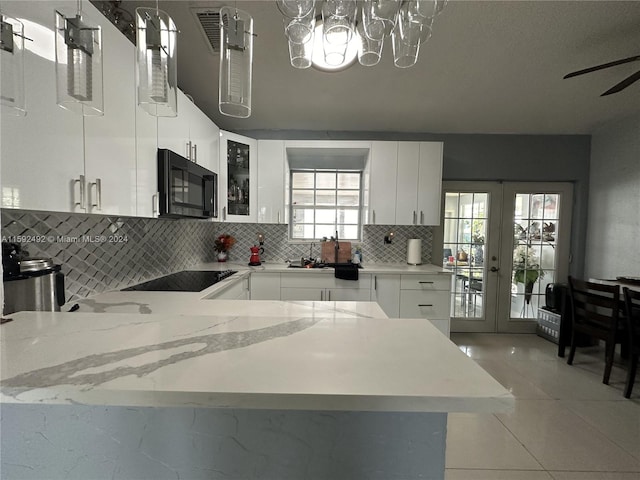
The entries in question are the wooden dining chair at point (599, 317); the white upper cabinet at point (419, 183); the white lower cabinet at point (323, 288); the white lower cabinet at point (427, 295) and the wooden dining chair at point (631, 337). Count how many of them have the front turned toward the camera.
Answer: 3

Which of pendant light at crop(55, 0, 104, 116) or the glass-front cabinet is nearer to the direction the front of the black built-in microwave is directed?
the pendant light

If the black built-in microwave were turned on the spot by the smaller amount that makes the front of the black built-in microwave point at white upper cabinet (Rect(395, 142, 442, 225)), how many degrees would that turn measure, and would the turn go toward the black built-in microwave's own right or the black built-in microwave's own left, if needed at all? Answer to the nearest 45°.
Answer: approximately 45° to the black built-in microwave's own left

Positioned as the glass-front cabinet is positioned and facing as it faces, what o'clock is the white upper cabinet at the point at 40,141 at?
The white upper cabinet is roughly at 2 o'clock from the glass-front cabinet.
